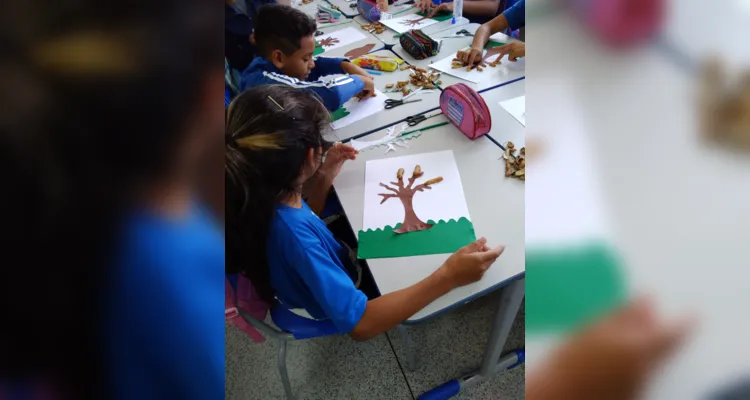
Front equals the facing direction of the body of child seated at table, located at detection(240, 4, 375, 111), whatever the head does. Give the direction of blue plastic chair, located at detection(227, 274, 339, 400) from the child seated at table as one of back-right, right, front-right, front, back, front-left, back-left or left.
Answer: right

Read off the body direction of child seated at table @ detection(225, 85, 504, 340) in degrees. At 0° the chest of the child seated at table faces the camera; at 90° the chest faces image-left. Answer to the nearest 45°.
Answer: approximately 225°

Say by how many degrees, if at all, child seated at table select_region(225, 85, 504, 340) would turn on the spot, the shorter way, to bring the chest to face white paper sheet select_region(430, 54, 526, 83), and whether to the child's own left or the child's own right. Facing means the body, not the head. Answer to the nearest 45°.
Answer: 0° — they already face it

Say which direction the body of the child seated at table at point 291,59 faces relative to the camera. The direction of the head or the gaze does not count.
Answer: to the viewer's right

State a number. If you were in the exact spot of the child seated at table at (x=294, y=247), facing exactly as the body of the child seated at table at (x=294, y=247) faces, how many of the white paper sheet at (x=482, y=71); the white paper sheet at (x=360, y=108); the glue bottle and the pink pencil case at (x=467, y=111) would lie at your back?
0

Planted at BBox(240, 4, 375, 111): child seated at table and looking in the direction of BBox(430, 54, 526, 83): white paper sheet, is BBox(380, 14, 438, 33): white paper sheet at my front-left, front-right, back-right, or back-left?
front-left

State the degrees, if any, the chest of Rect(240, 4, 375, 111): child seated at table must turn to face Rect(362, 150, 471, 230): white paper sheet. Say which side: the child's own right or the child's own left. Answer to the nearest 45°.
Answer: approximately 90° to the child's own right

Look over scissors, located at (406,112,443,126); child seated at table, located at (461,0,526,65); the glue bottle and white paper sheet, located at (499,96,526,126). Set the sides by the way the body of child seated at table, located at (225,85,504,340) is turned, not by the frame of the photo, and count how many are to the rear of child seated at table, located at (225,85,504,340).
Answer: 0

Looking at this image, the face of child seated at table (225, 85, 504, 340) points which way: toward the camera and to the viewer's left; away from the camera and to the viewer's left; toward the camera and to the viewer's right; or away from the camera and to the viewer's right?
away from the camera and to the viewer's right
